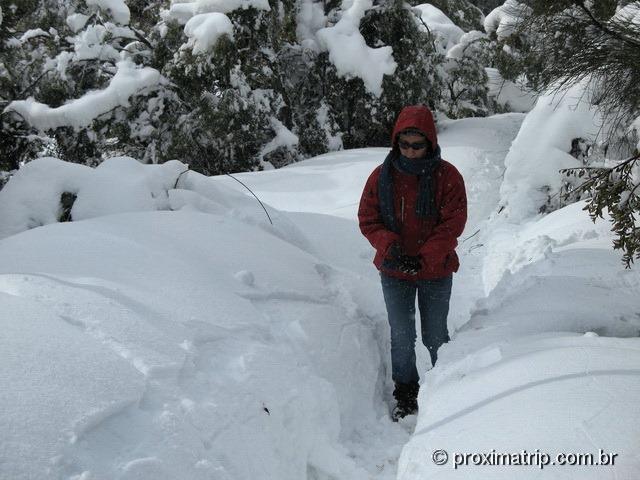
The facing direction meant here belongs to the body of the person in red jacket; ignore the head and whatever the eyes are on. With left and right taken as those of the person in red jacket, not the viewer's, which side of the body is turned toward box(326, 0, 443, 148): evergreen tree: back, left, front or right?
back

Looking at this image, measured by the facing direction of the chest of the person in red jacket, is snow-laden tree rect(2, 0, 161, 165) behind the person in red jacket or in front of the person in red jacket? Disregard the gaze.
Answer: behind

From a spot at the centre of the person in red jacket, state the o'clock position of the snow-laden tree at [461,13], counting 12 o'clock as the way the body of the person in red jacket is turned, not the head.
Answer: The snow-laden tree is roughly at 6 o'clock from the person in red jacket.

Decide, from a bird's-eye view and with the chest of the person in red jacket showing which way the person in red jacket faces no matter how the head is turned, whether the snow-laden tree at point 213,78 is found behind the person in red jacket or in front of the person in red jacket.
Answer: behind

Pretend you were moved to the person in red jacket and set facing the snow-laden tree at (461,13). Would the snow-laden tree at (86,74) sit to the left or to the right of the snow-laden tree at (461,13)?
left

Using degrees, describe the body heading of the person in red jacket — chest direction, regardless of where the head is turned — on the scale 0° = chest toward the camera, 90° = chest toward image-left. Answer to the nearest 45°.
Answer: approximately 0°
